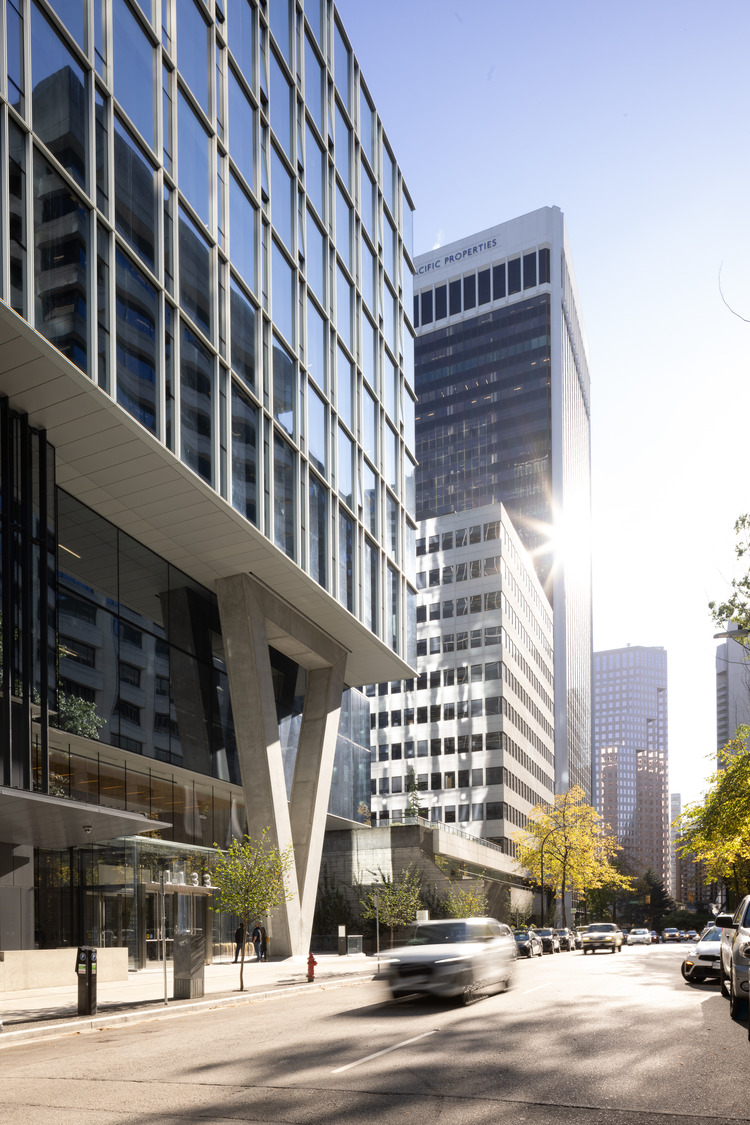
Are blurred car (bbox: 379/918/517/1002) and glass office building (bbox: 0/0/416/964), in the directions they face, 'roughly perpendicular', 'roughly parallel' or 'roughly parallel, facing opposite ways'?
roughly perpendicular

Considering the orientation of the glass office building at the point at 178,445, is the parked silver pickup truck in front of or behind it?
in front

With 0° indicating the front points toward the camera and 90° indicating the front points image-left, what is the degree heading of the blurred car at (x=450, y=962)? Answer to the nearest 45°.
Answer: approximately 45°

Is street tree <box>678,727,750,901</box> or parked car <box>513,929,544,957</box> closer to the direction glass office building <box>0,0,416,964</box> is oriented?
the street tree

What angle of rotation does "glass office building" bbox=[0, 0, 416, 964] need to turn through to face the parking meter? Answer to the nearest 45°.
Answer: approximately 45° to its right

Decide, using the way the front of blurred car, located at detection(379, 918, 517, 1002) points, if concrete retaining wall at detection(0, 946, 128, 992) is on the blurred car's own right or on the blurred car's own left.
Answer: on the blurred car's own right

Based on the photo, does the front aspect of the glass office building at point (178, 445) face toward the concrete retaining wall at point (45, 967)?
no

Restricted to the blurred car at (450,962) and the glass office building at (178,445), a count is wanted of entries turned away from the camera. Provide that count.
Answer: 0

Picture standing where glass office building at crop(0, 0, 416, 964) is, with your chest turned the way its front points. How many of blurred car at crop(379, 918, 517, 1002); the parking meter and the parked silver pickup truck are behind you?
0

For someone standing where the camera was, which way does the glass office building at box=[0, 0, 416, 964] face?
facing the viewer and to the right of the viewer
